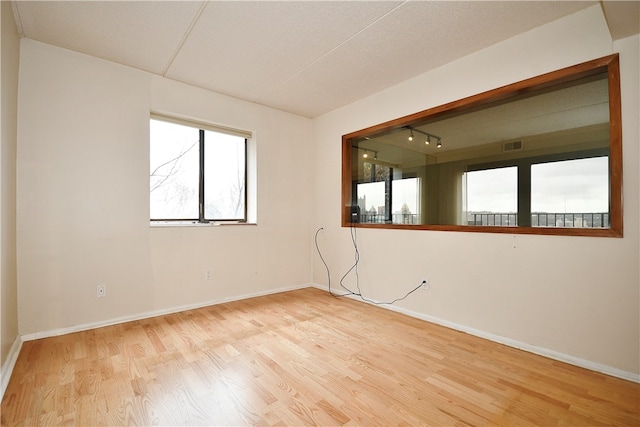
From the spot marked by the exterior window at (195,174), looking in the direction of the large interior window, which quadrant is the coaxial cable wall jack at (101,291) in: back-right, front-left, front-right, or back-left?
back-right

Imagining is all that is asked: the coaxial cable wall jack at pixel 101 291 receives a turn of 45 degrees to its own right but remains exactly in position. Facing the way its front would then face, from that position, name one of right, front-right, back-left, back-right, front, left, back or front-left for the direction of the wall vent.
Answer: left

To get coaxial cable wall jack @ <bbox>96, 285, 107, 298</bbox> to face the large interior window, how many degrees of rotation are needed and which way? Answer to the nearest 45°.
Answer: approximately 45° to its left

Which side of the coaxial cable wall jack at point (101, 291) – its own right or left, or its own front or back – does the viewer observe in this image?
front
